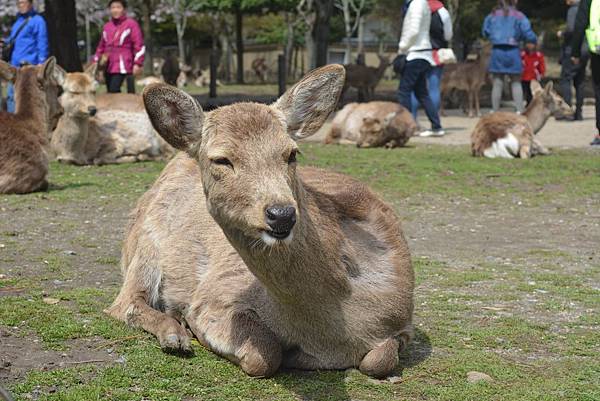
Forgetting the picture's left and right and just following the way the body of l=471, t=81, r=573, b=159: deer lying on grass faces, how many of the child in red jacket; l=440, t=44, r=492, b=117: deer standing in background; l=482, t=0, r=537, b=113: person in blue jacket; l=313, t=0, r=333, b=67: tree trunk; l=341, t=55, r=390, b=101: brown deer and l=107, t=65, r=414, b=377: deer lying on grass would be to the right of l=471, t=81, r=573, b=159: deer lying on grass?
1

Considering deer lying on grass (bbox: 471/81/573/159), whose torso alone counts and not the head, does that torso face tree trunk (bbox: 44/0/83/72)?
no

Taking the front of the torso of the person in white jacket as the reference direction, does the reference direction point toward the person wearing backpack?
no

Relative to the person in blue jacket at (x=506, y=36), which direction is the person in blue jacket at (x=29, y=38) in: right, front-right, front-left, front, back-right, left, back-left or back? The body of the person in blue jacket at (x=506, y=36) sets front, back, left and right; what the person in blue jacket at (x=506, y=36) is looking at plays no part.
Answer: back-left

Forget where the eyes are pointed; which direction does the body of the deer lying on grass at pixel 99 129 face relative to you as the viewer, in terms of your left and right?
facing the viewer and to the left of the viewer

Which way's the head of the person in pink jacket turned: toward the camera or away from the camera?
toward the camera

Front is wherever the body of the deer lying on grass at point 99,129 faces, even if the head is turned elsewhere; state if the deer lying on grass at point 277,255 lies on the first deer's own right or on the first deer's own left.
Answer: on the first deer's own left

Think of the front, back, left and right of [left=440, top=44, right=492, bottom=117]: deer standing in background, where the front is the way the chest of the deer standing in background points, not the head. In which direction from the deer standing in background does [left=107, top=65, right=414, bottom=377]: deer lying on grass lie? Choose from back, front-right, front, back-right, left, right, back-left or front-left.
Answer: right

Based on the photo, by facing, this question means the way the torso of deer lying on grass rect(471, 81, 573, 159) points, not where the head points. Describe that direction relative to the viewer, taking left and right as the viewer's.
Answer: facing to the right of the viewer

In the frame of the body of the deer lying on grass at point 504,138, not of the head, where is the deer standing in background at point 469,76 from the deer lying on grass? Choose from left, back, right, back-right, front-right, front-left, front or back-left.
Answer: left

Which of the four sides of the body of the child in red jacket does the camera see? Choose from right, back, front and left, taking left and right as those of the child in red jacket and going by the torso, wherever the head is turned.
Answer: front
